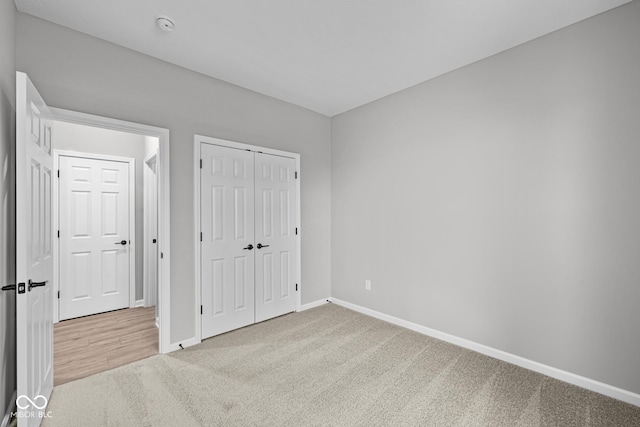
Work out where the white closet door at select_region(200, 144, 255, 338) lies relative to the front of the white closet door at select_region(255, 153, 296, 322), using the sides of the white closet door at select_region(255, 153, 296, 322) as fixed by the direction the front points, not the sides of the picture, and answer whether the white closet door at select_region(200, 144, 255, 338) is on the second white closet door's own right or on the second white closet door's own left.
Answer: on the second white closet door's own right

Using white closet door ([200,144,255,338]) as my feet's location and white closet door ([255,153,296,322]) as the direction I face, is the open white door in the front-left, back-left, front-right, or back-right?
back-right

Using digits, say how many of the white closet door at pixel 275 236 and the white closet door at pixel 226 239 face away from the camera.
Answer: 0

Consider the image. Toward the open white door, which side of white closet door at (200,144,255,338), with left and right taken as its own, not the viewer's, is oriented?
right

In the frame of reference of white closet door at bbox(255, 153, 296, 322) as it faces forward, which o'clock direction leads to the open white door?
The open white door is roughly at 3 o'clock from the white closet door.

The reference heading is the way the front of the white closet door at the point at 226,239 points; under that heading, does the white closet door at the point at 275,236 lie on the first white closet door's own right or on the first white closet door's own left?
on the first white closet door's own left

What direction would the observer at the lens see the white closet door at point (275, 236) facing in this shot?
facing the viewer and to the right of the viewer

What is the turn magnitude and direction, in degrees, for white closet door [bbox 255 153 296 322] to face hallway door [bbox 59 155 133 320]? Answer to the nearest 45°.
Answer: approximately 135° to its right

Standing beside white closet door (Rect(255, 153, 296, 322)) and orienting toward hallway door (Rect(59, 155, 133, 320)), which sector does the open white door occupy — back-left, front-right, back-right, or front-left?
front-left
